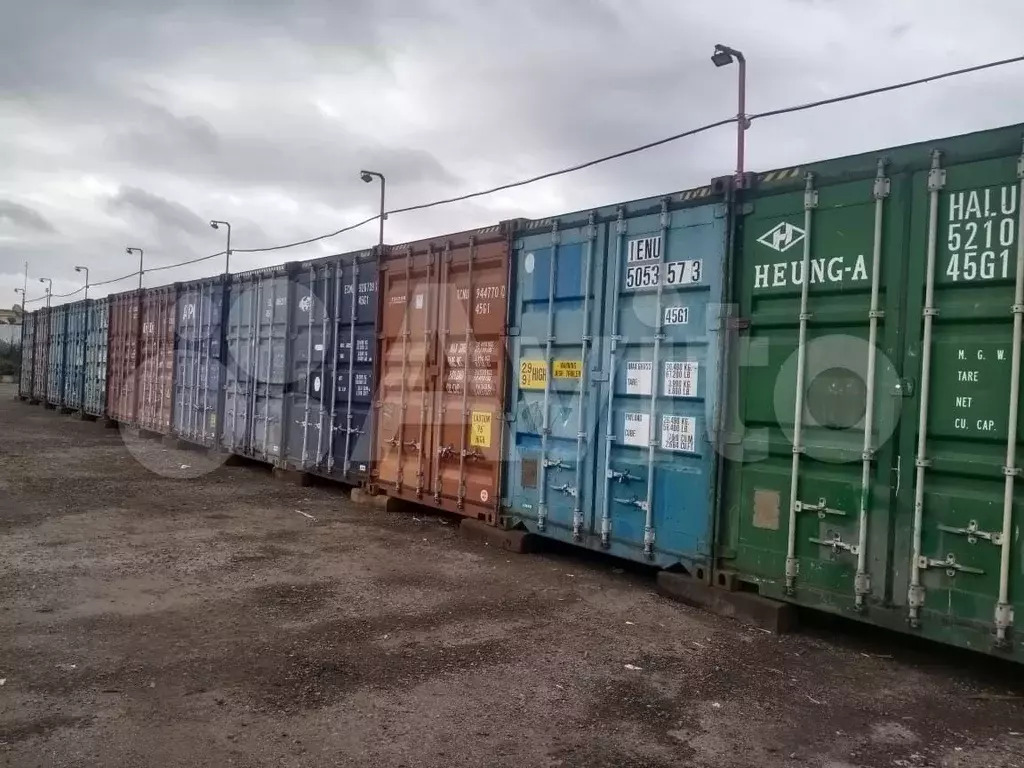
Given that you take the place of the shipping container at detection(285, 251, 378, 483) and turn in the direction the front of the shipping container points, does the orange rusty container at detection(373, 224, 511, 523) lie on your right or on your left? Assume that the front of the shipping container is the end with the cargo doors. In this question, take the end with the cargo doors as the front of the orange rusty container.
on your left

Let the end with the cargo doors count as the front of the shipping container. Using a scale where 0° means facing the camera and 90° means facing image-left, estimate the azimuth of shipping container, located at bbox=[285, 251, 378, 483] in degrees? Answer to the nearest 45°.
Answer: approximately 45°

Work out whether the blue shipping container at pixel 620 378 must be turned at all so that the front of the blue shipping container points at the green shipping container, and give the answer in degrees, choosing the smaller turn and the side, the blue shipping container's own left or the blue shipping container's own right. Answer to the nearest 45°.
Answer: approximately 90° to the blue shipping container's own left

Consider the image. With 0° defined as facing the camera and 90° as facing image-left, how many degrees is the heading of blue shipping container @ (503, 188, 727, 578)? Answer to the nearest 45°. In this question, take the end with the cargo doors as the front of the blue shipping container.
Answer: approximately 45°
